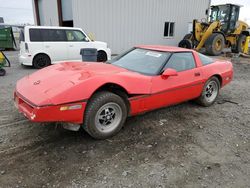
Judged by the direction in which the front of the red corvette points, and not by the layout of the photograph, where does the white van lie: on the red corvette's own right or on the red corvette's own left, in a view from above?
on the red corvette's own right

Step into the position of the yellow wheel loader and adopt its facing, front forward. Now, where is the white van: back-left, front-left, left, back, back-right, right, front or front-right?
front

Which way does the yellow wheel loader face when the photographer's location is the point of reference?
facing the viewer and to the left of the viewer

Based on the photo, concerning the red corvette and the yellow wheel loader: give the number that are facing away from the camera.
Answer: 0

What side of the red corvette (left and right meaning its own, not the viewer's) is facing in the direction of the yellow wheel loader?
back

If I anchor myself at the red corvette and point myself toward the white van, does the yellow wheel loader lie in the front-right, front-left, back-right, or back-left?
front-right
